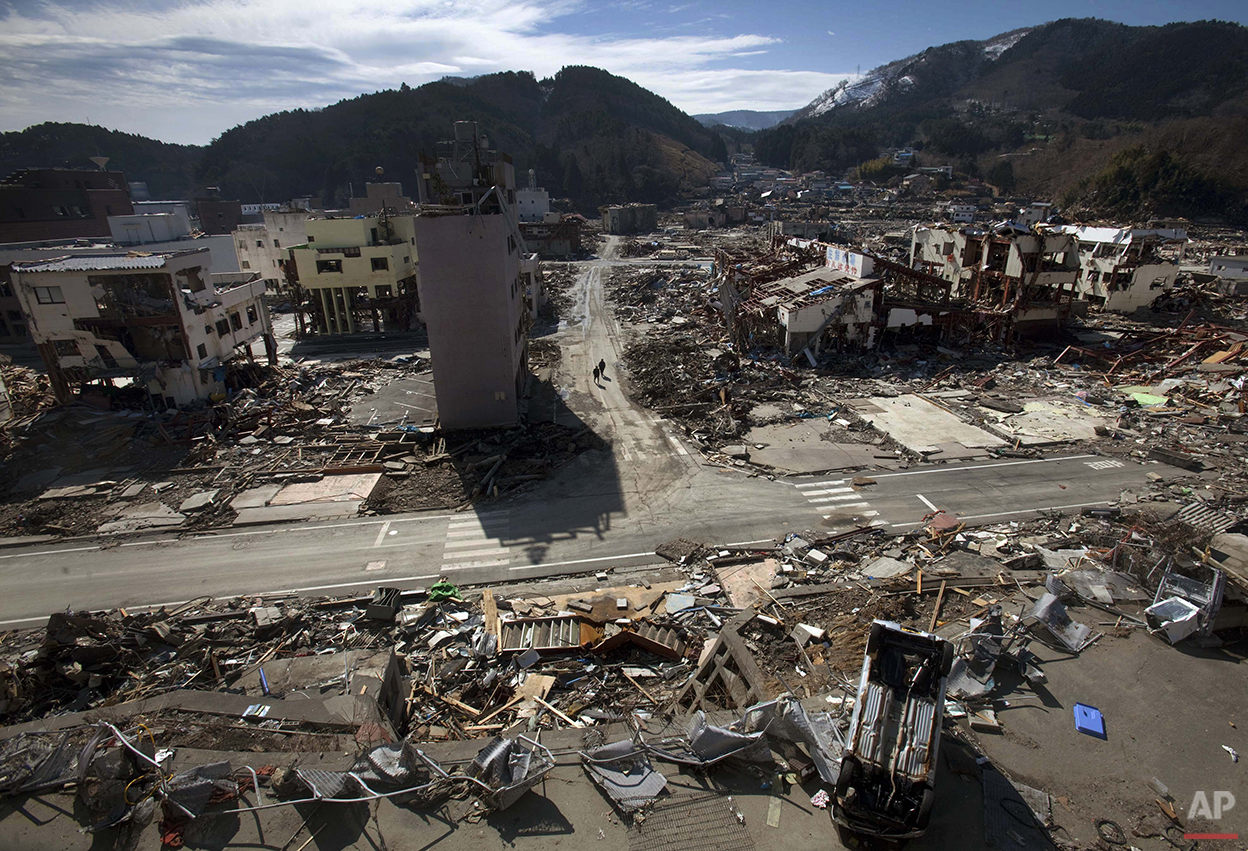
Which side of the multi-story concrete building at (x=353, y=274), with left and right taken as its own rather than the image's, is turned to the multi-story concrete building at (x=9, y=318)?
right

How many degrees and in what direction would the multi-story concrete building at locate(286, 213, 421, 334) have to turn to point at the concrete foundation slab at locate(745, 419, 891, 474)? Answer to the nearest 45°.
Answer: approximately 45° to its left

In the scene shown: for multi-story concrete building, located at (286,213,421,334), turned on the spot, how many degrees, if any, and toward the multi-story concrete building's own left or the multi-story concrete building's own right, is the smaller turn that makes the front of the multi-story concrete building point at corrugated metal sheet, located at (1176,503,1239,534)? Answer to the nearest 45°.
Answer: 0° — it already faces it

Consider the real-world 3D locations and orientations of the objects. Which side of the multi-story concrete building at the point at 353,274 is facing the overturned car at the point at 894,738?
front

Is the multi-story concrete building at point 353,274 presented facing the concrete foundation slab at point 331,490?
yes

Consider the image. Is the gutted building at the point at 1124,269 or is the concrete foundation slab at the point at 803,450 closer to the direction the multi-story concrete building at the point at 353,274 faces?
the concrete foundation slab

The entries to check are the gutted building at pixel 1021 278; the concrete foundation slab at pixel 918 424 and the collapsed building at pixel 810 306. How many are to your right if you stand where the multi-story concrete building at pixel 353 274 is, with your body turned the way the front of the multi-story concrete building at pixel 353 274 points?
0

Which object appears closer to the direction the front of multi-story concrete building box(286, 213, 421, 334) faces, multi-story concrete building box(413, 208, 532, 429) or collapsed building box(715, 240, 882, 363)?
the multi-story concrete building

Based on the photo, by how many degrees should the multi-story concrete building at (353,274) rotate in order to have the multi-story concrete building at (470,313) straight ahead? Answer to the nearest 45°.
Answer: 0° — it already faces it

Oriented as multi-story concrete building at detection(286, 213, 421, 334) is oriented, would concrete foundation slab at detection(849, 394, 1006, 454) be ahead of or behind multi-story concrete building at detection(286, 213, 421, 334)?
ahead

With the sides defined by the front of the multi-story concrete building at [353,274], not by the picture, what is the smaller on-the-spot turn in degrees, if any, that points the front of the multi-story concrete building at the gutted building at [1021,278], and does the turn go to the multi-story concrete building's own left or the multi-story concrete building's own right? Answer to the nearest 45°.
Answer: approximately 45° to the multi-story concrete building's own left

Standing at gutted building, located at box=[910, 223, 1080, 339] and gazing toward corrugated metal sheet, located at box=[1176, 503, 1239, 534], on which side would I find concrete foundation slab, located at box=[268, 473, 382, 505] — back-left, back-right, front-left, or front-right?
front-right

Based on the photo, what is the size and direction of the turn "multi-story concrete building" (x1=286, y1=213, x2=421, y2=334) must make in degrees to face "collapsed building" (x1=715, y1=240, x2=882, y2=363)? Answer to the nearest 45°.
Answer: approximately 45° to its left

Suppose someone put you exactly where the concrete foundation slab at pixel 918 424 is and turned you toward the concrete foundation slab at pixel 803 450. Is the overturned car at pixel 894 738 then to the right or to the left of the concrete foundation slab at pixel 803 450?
left

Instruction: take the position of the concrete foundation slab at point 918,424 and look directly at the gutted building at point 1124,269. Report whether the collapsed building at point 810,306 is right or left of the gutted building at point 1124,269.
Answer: left

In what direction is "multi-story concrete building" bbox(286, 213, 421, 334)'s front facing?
toward the camera
